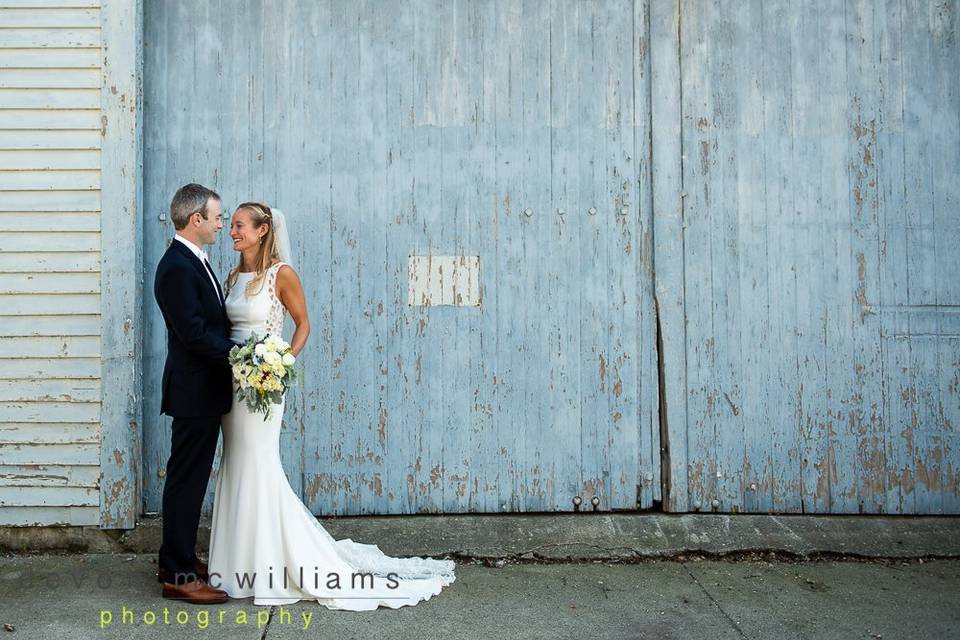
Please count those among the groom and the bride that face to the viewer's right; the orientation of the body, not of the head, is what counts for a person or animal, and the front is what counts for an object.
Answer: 1

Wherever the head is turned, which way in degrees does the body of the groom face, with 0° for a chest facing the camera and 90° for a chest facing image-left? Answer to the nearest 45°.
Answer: approximately 270°

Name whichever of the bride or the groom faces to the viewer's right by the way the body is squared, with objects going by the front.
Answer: the groom

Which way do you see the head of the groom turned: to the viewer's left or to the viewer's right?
to the viewer's right

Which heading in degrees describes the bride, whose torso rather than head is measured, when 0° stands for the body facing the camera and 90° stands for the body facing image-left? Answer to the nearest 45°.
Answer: approximately 45°
